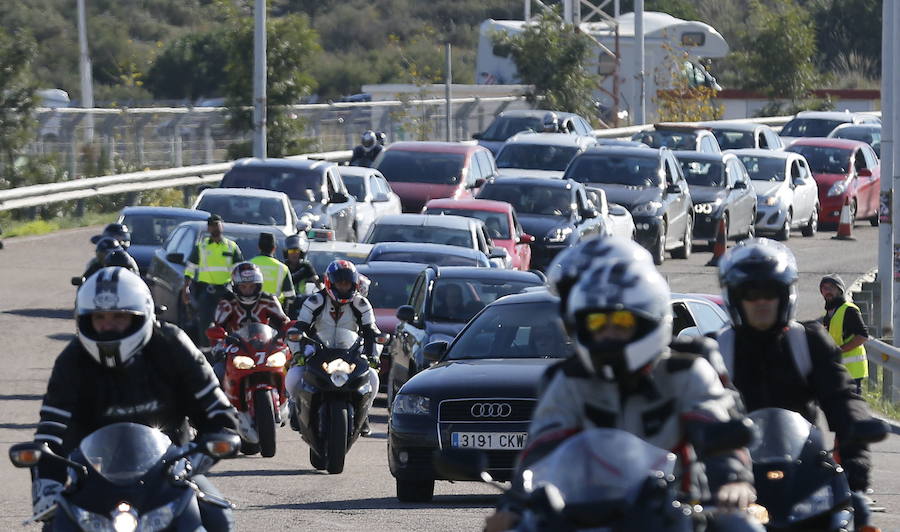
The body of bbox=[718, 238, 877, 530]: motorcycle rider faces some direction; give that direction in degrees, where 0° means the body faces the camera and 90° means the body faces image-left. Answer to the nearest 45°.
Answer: approximately 0°

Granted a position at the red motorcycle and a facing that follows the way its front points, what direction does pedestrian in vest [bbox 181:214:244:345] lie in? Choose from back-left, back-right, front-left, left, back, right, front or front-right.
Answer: back

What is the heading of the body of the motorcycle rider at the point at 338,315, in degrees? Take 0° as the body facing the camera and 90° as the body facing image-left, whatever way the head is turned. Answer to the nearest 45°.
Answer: approximately 0°

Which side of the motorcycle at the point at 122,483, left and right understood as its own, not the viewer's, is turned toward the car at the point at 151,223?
back

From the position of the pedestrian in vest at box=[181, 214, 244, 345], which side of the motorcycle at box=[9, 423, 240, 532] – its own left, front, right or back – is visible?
back

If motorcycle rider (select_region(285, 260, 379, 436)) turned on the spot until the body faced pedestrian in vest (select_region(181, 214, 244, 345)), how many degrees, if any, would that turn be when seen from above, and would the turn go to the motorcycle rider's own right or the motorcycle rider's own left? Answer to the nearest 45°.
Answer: approximately 180°

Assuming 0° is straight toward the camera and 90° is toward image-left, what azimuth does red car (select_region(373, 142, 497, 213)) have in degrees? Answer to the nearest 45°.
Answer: approximately 45°

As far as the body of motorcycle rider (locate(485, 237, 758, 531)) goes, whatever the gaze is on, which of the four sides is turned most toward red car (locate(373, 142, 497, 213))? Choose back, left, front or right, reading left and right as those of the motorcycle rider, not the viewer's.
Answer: back

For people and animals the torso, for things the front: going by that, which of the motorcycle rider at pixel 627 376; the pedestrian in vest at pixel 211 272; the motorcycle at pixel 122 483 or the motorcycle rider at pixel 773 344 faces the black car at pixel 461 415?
the pedestrian in vest

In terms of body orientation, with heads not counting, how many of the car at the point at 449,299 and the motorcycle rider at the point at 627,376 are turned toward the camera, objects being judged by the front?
2

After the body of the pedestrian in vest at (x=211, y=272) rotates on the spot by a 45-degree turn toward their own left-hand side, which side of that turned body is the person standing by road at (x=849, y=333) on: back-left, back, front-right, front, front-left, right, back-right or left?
front

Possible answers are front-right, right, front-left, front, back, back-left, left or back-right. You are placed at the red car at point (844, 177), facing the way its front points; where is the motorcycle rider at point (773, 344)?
front-left

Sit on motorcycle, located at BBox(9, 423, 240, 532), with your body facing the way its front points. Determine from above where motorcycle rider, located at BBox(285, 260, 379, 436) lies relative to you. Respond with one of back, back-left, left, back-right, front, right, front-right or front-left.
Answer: back

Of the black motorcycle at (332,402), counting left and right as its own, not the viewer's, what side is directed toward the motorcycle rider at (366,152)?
back
